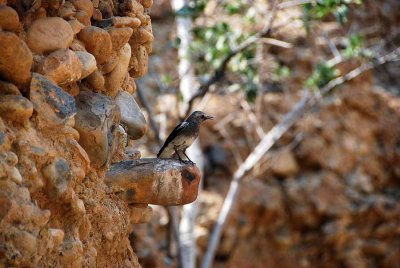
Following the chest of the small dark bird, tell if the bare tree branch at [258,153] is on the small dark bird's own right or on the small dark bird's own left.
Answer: on the small dark bird's own left

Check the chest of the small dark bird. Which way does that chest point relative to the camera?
to the viewer's right
